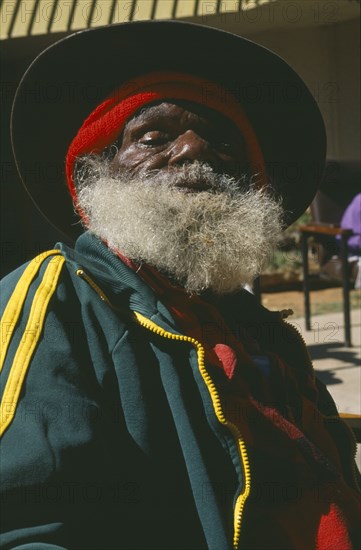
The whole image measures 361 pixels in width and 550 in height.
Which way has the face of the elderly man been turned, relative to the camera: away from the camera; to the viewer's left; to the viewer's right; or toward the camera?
toward the camera

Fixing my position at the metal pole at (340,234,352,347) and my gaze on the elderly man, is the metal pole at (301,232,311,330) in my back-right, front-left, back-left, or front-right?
back-right

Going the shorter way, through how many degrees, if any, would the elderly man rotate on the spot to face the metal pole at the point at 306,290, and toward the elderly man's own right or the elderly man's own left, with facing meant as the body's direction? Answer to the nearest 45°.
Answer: approximately 135° to the elderly man's own left

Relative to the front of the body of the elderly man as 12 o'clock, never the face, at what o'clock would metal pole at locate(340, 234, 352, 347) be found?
The metal pole is roughly at 8 o'clock from the elderly man.

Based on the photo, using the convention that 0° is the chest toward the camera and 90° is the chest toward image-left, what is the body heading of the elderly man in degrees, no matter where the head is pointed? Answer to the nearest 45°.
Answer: approximately 315°
